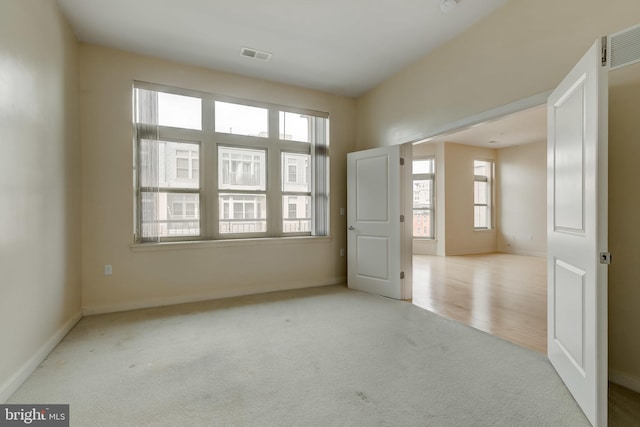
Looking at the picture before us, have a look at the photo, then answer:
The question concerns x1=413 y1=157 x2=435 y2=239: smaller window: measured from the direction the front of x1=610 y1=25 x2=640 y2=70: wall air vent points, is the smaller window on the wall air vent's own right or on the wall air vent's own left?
on the wall air vent's own right

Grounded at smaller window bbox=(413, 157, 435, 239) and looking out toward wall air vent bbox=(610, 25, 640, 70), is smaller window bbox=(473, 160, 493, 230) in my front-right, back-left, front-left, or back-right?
back-left

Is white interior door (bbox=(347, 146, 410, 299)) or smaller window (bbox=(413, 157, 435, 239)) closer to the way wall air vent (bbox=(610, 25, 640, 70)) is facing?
the white interior door

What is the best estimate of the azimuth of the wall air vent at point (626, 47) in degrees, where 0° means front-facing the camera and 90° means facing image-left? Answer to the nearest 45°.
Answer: approximately 45°

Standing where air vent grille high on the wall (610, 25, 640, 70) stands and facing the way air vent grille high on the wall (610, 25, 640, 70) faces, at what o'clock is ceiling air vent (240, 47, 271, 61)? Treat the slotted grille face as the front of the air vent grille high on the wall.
ceiling air vent (240, 47, 271, 61) is roughly at 1 o'clock from air vent grille high on the wall (610, 25, 640, 70).

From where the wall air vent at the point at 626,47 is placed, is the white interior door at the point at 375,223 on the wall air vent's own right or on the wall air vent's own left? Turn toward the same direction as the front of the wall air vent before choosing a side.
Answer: on the wall air vent's own right

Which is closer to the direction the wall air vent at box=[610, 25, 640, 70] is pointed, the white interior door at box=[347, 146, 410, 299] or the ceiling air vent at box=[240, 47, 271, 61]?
the ceiling air vent

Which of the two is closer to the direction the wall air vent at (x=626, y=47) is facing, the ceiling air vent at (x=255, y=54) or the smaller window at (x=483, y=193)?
the ceiling air vent
